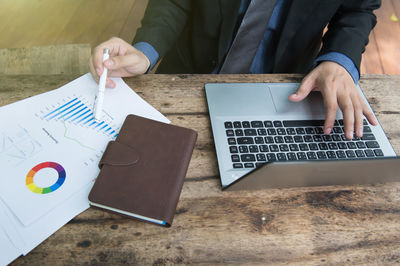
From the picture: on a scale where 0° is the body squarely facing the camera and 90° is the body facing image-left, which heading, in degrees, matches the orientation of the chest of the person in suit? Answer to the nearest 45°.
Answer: approximately 0°

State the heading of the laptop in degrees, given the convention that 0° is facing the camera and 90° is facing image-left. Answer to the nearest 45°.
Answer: approximately 180°

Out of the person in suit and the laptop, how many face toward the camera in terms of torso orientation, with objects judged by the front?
1

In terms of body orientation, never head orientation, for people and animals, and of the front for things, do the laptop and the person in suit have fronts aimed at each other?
yes

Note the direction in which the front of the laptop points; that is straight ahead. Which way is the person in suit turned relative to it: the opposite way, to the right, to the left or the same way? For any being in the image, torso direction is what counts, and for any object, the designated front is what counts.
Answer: the opposite way
